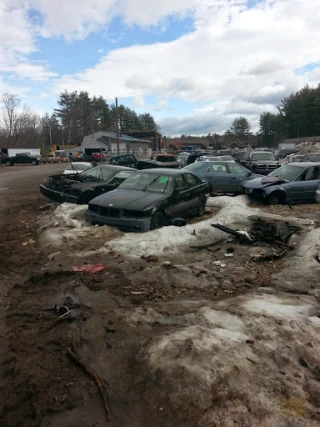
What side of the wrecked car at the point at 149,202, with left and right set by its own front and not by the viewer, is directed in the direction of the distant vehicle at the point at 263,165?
back

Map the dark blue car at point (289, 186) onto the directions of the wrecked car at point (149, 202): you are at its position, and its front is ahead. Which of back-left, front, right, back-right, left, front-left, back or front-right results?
back

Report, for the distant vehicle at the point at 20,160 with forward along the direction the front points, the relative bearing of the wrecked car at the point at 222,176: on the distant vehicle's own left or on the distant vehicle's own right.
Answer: on the distant vehicle's own left

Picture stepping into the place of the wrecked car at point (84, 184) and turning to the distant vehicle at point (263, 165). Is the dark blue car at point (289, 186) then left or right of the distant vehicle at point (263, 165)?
right

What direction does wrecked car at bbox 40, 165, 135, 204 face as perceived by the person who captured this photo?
facing the viewer and to the left of the viewer

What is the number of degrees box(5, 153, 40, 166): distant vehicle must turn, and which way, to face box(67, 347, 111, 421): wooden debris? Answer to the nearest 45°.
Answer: approximately 90° to its right

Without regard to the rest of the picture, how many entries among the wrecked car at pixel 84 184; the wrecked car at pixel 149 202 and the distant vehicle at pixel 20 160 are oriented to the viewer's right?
0

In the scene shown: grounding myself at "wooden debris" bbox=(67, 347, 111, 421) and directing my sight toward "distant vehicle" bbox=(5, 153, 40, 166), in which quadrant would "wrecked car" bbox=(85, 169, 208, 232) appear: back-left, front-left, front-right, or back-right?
front-right

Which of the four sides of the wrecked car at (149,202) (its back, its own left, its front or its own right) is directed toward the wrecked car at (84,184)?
right

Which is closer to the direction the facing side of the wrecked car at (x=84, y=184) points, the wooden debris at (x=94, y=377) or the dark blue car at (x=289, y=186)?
the wooden debris

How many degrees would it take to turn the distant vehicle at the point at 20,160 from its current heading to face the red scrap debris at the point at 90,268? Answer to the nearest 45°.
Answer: approximately 90° to its left
